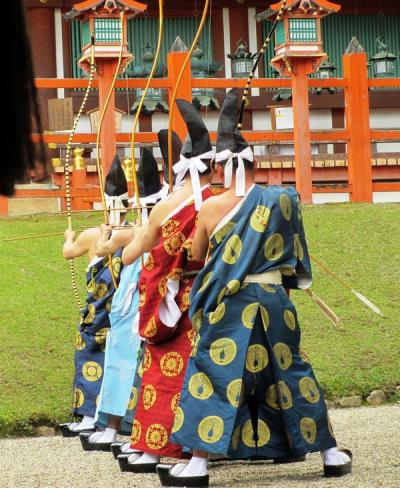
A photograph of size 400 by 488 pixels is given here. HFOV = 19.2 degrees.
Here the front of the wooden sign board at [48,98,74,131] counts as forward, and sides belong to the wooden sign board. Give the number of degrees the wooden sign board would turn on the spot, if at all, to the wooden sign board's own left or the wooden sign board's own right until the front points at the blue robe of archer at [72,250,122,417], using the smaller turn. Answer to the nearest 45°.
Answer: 0° — it already faces them

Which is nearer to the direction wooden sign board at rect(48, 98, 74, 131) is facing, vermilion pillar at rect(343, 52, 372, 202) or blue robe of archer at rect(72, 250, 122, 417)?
the blue robe of archer

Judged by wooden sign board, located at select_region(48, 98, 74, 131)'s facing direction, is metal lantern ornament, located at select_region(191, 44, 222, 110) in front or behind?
behind

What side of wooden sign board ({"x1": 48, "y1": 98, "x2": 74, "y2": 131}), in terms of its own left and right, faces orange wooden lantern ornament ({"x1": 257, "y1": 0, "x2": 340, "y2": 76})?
left

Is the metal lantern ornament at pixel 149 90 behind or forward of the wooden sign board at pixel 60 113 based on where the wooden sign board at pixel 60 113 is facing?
behind

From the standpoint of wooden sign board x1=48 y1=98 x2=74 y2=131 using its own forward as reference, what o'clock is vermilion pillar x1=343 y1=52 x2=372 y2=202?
The vermilion pillar is roughly at 9 o'clock from the wooden sign board.

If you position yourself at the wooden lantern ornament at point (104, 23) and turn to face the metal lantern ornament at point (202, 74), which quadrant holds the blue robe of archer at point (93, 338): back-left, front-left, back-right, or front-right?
back-right

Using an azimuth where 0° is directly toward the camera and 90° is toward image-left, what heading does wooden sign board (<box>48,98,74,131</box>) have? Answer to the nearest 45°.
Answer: approximately 0°

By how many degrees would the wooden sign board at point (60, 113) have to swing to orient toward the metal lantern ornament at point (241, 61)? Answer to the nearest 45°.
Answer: approximately 135° to its left

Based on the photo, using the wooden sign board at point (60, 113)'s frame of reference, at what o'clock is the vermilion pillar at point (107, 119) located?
The vermilion pillar is roughly at 11 o'clock from the wooden sign board.
